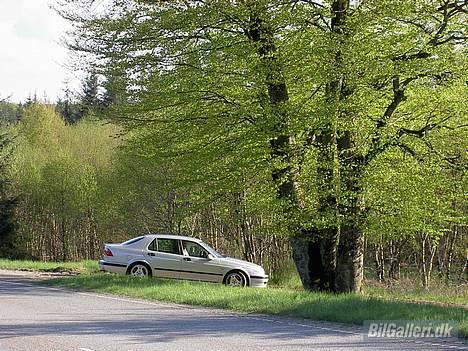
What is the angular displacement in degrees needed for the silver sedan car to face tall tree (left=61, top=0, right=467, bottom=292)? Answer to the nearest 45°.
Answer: approximately 45° to its right

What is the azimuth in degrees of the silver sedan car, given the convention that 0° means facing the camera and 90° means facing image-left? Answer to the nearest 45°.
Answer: approximately 270°
